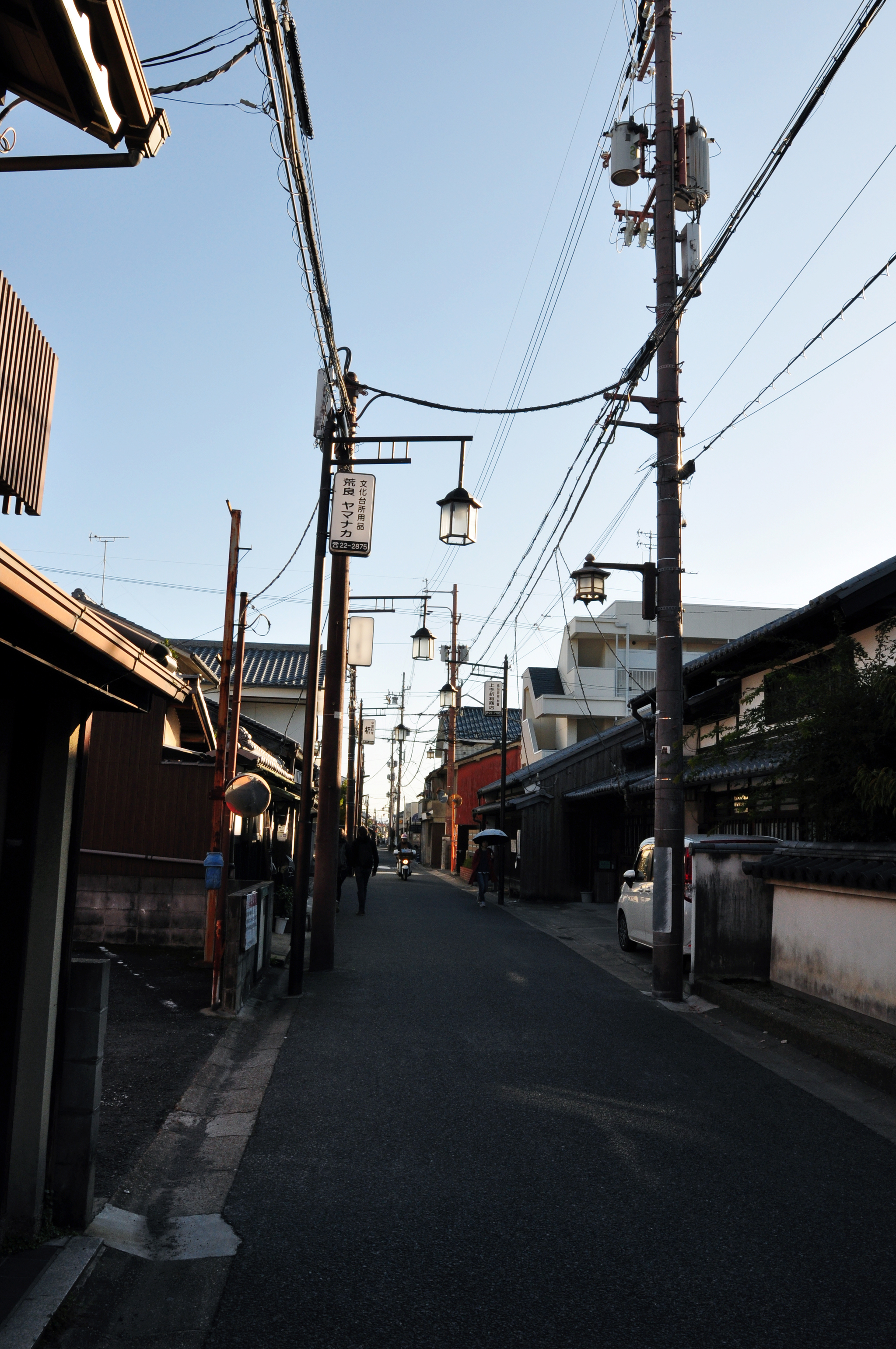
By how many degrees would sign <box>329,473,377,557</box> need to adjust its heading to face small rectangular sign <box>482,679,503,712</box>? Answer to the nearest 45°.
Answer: approximately 180°

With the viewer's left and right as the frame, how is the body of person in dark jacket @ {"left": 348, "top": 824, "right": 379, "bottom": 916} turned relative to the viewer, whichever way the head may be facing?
facing away from the viewer

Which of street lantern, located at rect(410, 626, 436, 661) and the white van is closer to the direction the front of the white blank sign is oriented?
the white van

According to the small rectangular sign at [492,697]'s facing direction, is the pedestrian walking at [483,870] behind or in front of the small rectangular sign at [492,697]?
in front

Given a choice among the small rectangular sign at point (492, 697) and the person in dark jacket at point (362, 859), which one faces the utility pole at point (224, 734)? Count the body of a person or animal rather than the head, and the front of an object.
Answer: the small rectangular sign

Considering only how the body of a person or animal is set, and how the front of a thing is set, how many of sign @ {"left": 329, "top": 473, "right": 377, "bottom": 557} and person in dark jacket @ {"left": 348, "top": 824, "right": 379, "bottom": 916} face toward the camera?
1

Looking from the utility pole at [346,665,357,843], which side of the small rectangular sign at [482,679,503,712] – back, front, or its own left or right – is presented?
right

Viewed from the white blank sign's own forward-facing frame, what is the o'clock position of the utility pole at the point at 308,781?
The utility pole is roughly at 12 o'clock from the white blank sign.

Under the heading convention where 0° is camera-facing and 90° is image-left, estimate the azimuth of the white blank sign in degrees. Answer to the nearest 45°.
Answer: approximately 0°

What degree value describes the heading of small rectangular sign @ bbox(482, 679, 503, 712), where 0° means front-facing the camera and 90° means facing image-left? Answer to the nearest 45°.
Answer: approximately 0°

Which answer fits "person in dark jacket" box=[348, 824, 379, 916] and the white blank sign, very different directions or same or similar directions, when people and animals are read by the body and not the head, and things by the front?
very different directions

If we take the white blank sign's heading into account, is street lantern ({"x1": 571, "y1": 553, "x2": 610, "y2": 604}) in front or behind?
in front

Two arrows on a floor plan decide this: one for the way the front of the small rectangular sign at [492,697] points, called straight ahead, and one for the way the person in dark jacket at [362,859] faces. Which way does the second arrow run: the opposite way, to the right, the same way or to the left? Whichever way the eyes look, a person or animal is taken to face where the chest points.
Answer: the opposite way
